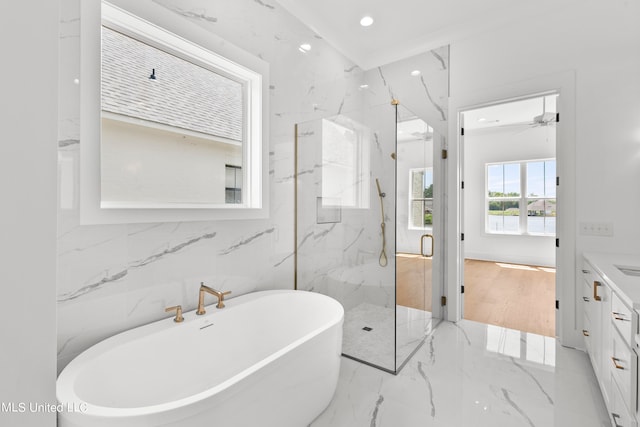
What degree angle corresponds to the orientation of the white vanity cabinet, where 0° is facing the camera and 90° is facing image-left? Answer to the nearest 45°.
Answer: approximately 90°

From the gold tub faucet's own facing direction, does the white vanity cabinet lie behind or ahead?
ahead

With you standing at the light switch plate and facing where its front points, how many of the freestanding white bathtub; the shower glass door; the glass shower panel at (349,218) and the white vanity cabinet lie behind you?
0

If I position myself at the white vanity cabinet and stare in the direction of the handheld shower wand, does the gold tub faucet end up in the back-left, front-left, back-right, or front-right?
front-left

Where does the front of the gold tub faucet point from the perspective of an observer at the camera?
facing the viewer and to the right of the viewer

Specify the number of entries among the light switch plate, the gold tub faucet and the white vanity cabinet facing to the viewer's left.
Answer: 1

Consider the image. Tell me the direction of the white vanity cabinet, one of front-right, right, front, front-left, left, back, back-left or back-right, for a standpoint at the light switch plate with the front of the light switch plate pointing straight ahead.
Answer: front

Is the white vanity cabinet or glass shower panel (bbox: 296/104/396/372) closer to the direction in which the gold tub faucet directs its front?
the white vanity cabinet

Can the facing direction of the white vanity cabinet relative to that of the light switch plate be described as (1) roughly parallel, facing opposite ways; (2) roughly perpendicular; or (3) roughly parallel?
roughly perpendicular

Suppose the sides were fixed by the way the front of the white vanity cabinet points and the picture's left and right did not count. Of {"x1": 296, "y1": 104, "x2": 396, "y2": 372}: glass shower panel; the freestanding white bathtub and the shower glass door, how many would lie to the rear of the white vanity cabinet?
0

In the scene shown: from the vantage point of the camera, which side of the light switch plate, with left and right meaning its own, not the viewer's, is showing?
front

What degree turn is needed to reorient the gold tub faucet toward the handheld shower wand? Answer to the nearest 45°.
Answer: approximately 45° to its left

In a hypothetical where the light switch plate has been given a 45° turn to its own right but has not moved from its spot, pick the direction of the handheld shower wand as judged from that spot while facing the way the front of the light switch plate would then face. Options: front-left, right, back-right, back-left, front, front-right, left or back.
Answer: front

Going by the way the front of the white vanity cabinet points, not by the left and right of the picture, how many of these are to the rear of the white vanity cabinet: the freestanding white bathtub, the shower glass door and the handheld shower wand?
0
